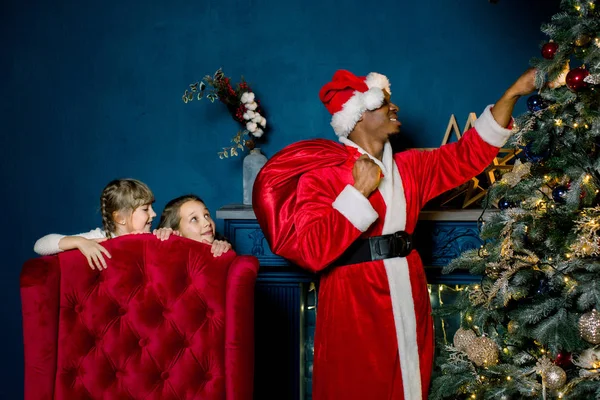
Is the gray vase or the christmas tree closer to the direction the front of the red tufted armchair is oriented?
the christmas tree

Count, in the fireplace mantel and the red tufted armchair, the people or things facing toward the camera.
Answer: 2

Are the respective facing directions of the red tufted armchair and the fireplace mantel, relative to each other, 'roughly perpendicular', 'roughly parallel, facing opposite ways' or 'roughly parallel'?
roughly parallel

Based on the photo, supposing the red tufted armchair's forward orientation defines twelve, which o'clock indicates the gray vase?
The gray vase is roughly at 7 o'clock from the red tufted armchair.

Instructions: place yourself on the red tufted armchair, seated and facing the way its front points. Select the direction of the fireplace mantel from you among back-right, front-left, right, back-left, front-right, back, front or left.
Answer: back-left

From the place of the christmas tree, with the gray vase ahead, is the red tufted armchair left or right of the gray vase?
left

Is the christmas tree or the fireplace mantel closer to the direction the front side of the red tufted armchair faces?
the christmas tree

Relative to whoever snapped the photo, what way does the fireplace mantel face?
facing the viewer

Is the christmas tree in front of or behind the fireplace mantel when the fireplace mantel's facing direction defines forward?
in front

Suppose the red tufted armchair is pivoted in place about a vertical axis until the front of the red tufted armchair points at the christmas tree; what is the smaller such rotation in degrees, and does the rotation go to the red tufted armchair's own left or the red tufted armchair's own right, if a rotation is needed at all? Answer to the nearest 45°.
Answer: approximately 45° to the red tufted armchair's own left
